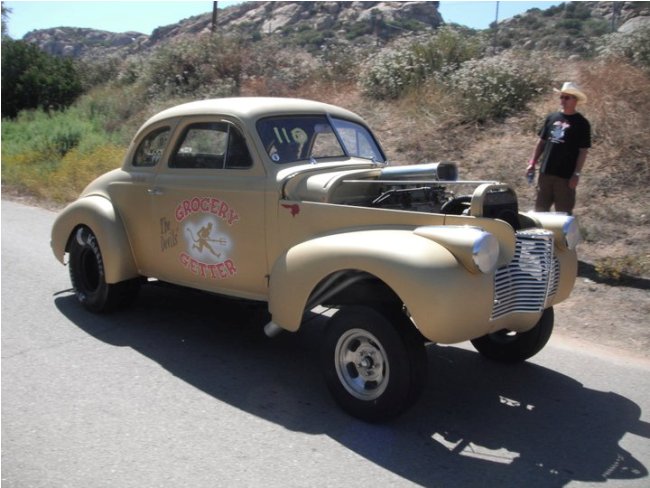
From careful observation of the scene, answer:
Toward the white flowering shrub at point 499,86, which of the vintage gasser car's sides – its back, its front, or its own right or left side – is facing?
left

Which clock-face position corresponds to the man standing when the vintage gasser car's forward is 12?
The man standing is roughly at 9 o'clock from the vintage gasser car.

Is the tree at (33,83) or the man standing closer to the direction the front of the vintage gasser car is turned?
the man standing

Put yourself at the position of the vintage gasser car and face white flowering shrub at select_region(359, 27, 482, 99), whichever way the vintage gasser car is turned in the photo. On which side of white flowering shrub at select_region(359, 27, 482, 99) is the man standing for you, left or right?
right

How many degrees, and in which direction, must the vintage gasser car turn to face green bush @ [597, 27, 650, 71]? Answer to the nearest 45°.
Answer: approximately 90° to its left

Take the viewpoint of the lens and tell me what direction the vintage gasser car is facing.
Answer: facing the viewer and to the right of the viewer

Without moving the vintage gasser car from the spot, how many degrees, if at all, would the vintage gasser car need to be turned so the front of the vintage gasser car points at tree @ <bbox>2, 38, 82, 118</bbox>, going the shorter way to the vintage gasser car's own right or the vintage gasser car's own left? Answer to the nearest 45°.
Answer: approximately 180°

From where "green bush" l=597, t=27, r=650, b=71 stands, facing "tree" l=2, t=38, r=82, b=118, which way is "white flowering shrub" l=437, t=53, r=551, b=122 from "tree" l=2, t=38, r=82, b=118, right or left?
left
